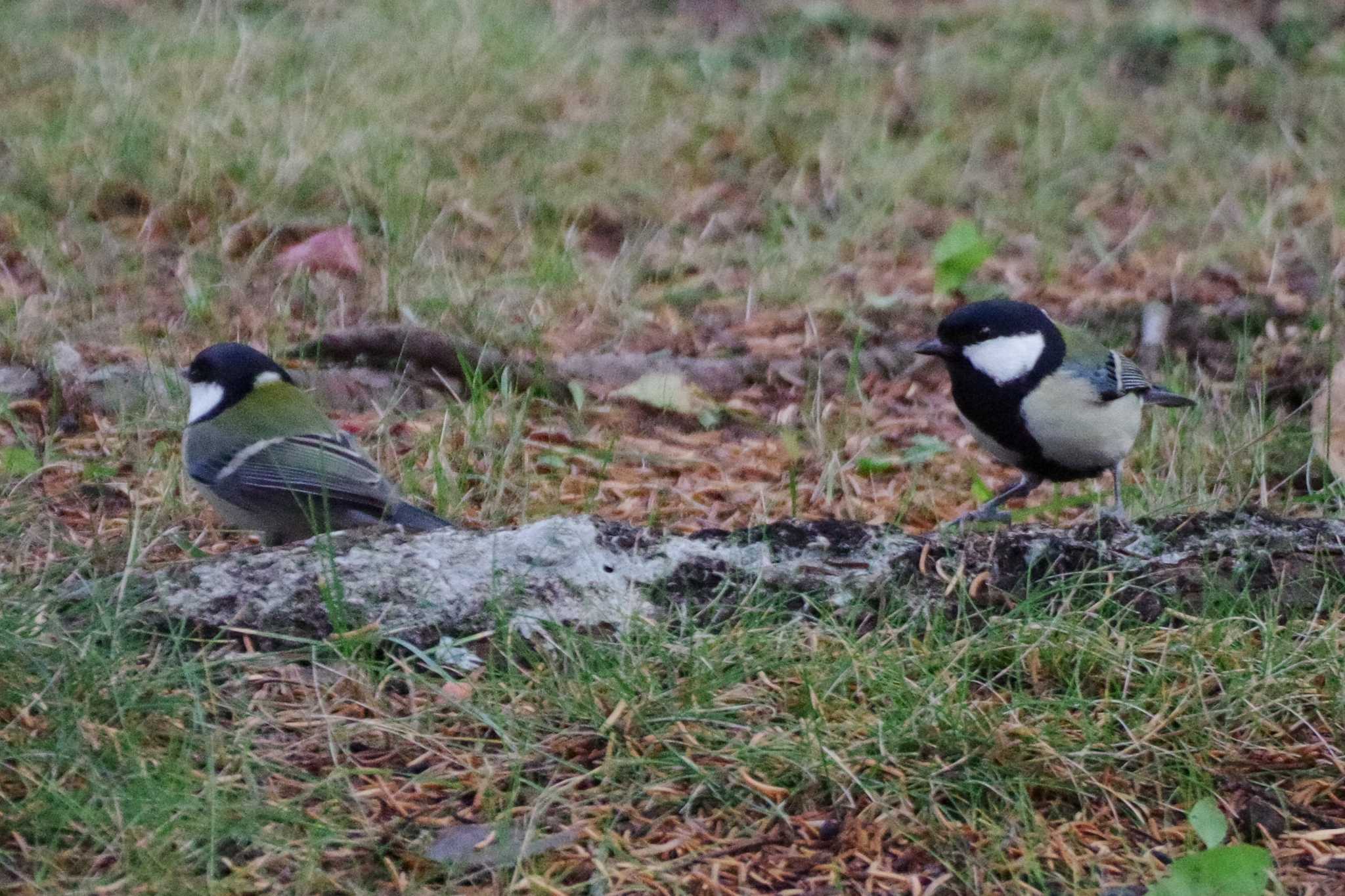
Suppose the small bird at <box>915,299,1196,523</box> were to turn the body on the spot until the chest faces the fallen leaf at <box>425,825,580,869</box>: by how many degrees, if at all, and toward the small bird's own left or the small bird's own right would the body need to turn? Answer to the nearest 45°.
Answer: approximately 45° to the small bird's own left

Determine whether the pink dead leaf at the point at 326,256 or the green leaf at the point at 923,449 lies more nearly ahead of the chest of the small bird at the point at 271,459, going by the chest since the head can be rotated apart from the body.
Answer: the pink dead leaf

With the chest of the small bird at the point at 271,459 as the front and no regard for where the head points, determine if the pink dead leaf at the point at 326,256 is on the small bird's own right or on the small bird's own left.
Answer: on the small bird's own right

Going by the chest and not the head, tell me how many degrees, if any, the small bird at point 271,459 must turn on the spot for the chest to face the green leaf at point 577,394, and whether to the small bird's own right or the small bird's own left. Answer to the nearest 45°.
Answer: approximately 90° to the small bird's own right

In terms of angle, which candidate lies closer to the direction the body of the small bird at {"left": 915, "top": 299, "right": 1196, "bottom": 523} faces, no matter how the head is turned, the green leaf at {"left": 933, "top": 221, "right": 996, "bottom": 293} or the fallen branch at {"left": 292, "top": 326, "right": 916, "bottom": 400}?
the fallen branch

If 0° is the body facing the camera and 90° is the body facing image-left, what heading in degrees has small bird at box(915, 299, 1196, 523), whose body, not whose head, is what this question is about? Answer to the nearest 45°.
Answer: approximately 45°

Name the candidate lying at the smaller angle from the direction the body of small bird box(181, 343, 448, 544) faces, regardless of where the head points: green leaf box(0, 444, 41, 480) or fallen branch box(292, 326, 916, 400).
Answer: the green leaf

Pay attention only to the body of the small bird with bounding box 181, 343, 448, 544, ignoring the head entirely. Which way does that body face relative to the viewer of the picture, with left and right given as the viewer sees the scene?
facing away from the viewer and to the left of the viewer

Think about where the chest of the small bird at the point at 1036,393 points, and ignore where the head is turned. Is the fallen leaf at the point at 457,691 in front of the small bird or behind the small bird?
in front

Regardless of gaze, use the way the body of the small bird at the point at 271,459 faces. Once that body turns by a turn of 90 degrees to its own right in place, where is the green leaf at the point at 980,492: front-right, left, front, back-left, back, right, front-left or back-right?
front-right

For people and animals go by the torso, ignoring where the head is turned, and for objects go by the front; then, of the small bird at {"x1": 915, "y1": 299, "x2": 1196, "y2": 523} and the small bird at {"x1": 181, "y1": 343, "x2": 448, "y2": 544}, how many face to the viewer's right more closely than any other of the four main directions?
0

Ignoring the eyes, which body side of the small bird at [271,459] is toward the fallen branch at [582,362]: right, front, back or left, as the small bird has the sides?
right
